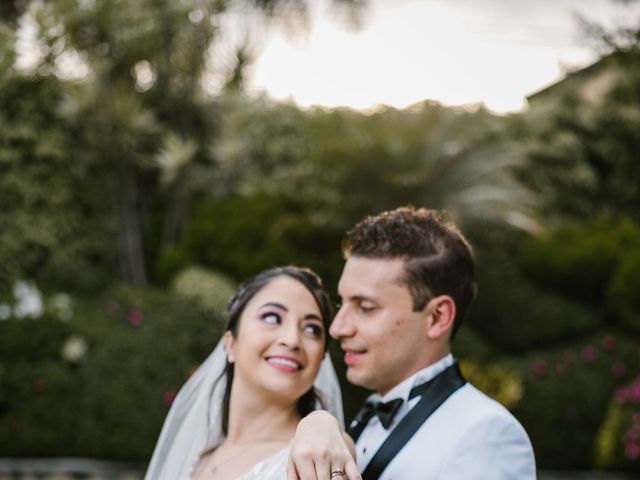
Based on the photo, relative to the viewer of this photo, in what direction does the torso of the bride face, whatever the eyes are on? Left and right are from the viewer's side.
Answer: facing the viewer and to the right of the viewer

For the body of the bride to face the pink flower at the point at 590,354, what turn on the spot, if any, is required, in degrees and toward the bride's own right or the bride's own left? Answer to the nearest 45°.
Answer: approximately 90° to the bride's own left

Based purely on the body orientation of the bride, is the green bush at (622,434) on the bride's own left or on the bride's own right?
on the bride's own left

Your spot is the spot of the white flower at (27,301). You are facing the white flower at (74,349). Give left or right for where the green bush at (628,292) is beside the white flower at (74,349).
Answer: left

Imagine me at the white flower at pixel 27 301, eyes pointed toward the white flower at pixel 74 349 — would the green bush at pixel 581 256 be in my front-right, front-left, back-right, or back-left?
front-left

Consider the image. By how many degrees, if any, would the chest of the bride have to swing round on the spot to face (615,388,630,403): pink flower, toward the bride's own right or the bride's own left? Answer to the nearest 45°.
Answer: approximately 90° to the bride's own left

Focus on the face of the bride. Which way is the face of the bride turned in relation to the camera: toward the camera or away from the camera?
toward the camera
